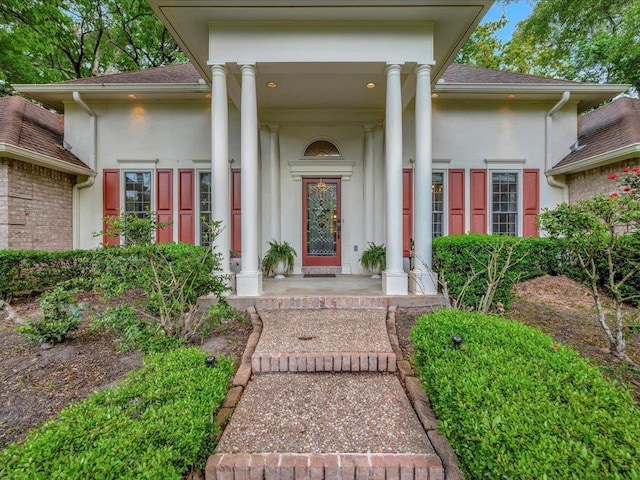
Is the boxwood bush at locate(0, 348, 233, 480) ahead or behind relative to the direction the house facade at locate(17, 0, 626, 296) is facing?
ahead

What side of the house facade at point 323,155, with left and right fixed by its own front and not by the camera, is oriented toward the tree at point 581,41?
left

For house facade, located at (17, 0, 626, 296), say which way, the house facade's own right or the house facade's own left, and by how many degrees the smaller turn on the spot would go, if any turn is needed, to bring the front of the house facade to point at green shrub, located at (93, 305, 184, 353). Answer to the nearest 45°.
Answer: approximately 45° to the house facade's own right

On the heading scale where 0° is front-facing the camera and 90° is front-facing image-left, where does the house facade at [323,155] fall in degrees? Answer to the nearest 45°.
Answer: approximately 0°

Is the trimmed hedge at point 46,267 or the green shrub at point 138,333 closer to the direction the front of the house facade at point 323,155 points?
the green shrub

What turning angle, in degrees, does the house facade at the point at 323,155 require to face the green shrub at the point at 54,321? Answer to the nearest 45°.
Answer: approximately 45° to its right

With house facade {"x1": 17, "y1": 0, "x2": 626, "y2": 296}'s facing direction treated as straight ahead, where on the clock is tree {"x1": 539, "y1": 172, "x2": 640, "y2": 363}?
The tree is roughly at 11 o'clock from the house facade.

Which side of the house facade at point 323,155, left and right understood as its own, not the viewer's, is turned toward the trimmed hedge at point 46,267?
right

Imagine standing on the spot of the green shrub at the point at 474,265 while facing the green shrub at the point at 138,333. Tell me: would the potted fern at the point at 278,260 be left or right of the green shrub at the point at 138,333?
right
